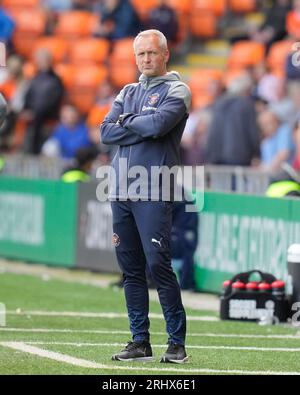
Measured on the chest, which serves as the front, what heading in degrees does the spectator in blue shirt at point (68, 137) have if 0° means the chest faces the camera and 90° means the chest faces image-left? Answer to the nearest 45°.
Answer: approximately 0°

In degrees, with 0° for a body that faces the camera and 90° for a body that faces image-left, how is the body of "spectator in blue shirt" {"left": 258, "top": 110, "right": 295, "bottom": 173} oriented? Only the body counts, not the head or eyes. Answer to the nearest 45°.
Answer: approximately 45°

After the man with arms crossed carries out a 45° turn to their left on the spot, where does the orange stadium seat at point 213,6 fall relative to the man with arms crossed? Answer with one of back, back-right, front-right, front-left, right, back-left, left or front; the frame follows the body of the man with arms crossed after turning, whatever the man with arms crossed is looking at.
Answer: back

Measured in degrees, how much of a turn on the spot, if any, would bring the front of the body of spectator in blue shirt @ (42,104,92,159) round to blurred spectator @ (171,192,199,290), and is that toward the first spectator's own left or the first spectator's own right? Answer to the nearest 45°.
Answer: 0° — they already face them

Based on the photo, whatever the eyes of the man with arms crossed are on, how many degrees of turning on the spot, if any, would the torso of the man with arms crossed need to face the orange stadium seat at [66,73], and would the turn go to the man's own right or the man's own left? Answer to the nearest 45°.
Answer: approximately 135° to the man's own right

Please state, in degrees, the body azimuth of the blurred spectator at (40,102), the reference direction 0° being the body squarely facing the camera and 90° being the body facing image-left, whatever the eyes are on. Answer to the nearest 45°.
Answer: approximately 45°

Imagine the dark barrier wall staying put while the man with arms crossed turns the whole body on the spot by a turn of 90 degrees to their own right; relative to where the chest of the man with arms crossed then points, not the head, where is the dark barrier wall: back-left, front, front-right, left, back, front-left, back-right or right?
front-right

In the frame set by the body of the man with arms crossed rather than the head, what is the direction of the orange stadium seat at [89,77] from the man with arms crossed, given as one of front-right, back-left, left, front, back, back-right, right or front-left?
back-right
